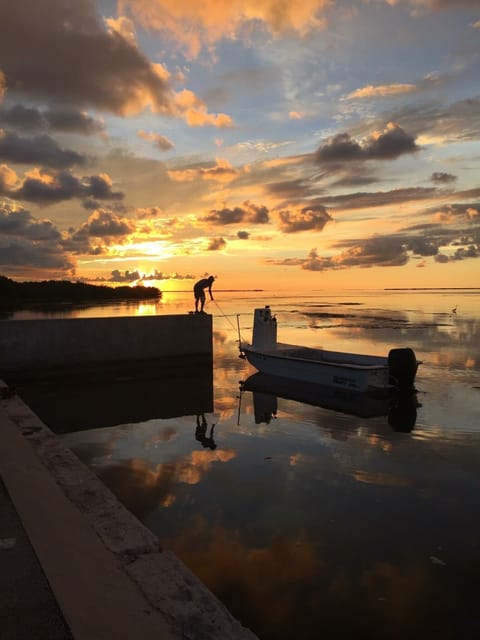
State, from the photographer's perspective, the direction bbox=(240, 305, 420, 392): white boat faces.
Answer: facing away from the viewer and to the left of the viewer

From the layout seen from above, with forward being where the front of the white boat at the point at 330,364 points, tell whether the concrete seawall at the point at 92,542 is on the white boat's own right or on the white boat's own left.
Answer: on the white boat's own left
